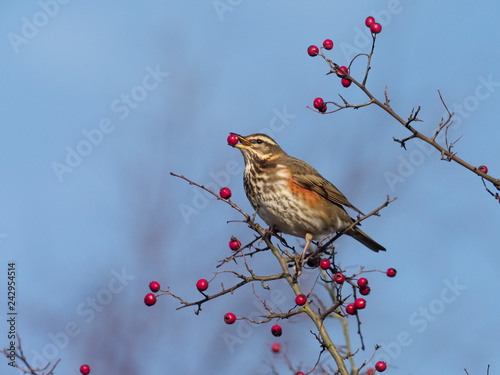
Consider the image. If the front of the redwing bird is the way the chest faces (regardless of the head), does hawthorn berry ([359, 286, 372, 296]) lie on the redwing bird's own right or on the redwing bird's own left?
on the redwing bird's own left

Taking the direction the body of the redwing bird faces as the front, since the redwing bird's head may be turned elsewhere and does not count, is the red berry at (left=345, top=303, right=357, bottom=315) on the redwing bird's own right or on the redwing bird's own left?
on the redwing bird's own left

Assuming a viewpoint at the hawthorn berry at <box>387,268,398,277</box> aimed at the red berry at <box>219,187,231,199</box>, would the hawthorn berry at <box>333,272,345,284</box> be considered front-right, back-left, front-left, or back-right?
front-left

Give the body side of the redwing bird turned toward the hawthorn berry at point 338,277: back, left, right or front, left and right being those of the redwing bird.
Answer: back

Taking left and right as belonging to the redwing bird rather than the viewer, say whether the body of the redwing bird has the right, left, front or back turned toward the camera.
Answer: left

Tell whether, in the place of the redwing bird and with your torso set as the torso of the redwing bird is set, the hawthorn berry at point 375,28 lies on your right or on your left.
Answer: on your left
